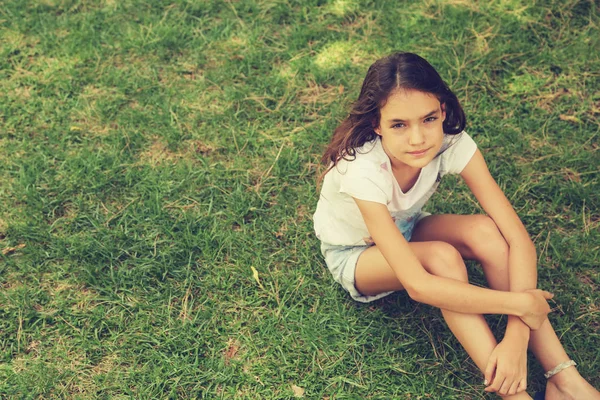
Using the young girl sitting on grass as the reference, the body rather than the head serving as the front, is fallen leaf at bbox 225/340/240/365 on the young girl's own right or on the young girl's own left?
on the young girl's own right

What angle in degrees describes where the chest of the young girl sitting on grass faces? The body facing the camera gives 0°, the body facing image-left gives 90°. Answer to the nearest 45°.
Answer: approximately 315°

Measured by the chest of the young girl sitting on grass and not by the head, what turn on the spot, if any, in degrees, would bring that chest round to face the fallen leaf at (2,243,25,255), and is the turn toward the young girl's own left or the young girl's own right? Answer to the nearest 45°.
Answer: approximately 135° to the young girl's own right

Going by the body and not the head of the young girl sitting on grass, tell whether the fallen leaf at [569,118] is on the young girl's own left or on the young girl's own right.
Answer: on the young girl's own left

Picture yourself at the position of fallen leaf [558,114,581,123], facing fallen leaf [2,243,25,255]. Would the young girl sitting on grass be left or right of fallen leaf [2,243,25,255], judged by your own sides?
left
